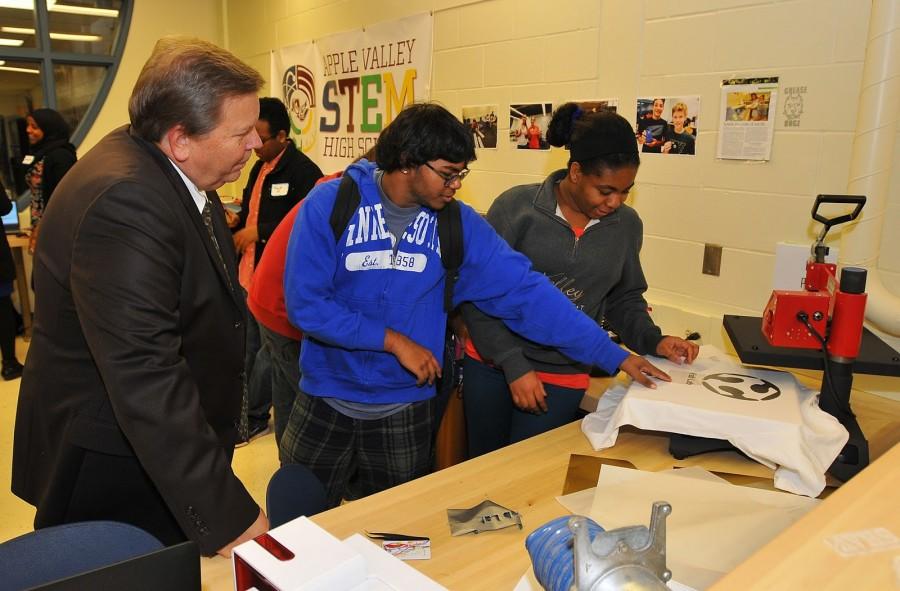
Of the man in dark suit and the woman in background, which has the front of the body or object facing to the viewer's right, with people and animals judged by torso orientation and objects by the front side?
the man in dark suit

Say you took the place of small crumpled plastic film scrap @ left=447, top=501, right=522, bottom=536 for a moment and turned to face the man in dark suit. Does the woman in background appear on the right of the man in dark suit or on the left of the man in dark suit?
right

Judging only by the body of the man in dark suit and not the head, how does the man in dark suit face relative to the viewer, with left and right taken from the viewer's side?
facing to the right of the viewer

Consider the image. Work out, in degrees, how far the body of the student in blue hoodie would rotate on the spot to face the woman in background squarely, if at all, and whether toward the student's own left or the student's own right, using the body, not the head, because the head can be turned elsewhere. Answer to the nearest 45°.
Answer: approximately 180°

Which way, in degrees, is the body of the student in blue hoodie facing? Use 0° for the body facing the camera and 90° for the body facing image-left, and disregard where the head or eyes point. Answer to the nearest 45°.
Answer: approximately 315°

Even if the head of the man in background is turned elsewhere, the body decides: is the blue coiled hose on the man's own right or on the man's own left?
on the man's own left

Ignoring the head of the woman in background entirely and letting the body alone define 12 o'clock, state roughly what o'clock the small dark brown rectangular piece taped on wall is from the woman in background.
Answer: The small dark brown rectangular piece taped on wall is roughly at 8 o'clock from the woman in background.

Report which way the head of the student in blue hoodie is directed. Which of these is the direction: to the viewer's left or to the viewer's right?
to the viewer's right

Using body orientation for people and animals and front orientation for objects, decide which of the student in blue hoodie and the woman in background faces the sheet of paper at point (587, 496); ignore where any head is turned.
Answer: the student in blue hoodie

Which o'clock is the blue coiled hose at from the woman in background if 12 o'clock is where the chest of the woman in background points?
The blue coiled hose is roughly at 9 o'clock from the woman in background.

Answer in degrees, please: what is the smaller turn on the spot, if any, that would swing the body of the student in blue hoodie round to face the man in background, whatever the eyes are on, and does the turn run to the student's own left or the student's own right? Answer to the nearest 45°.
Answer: approximately 180°
